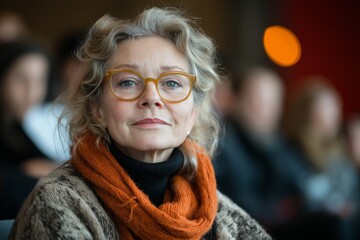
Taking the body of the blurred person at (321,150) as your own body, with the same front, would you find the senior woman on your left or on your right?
on your right

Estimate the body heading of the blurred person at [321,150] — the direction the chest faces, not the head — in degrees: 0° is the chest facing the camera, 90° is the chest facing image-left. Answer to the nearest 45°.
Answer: approximately 315°

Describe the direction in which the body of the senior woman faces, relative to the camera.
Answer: toward the camera

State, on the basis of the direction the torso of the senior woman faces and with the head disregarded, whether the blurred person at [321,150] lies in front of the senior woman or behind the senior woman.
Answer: behind

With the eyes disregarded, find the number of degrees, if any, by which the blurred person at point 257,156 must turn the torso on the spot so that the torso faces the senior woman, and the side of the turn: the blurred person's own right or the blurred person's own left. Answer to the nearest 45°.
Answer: approximately 45° to the blurred person's own right

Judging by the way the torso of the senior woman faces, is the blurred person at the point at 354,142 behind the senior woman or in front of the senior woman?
behind

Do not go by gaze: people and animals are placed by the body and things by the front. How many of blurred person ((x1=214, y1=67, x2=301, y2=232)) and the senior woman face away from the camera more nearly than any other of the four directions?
0

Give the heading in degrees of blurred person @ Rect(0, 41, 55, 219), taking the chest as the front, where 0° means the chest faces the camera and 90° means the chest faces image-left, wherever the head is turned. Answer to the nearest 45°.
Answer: approximately 315°
